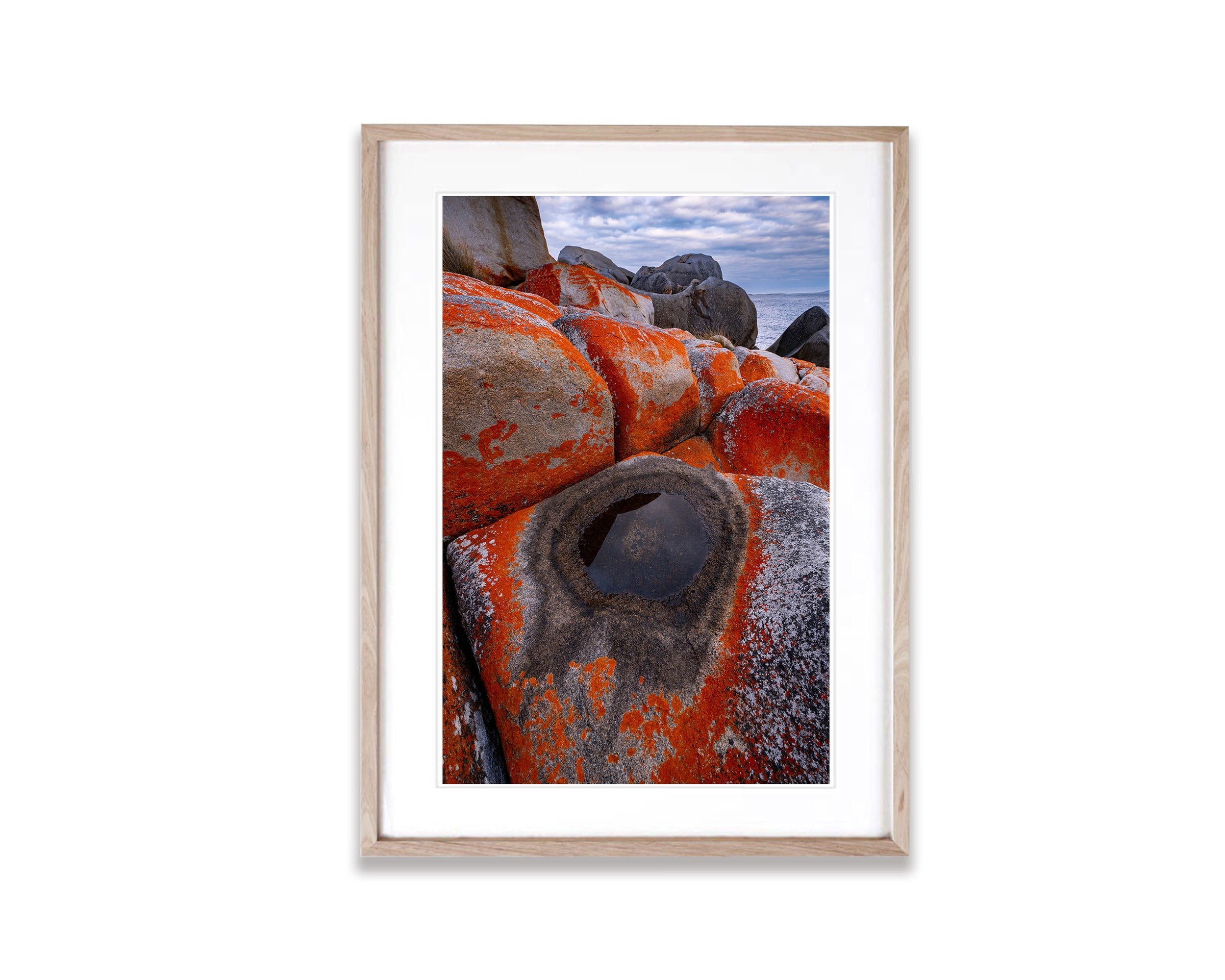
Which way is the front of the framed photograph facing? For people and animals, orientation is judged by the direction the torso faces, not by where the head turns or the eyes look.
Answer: toward the camera
